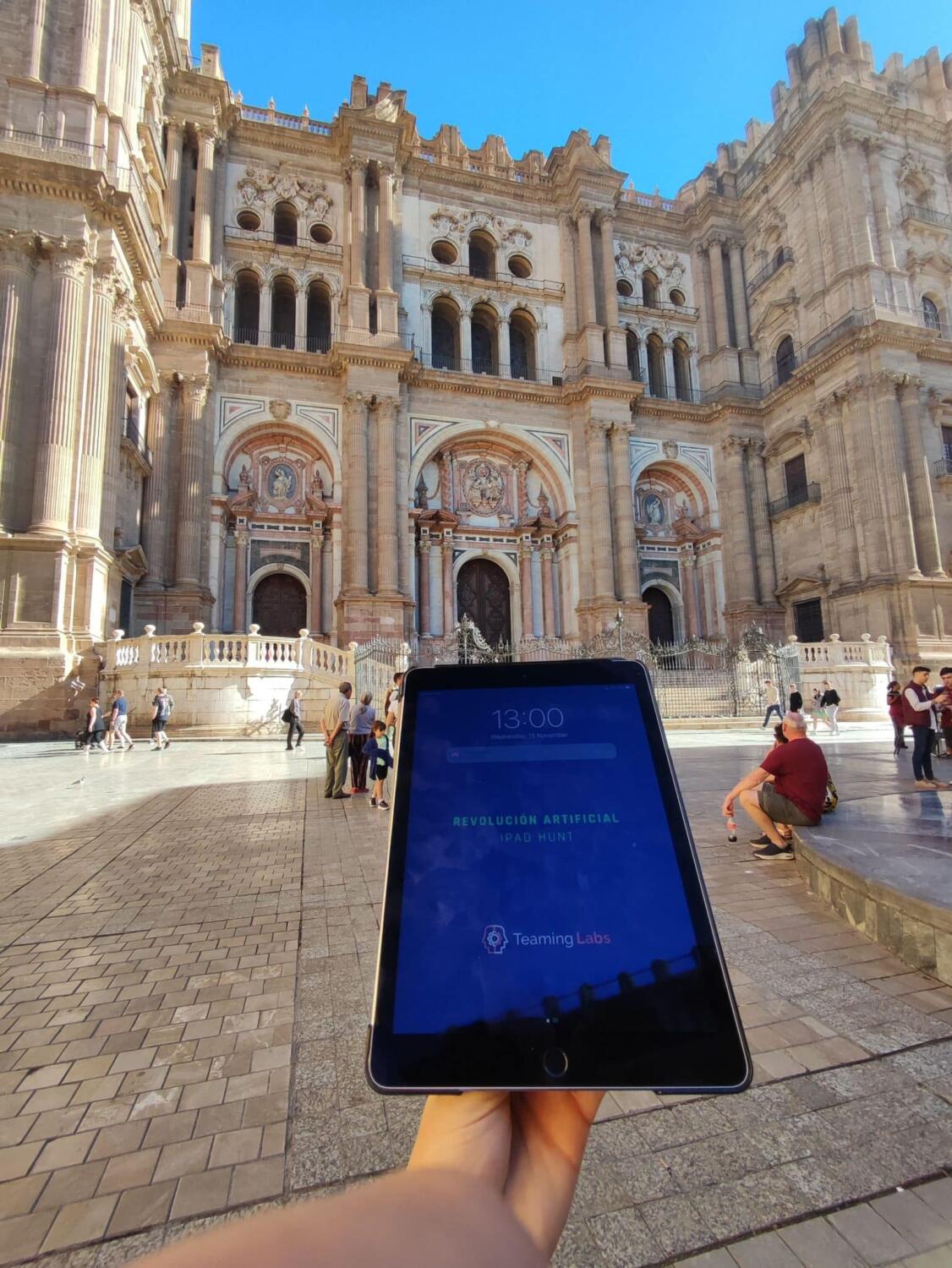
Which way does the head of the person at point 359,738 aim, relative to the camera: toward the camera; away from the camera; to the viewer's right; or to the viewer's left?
away from the camera

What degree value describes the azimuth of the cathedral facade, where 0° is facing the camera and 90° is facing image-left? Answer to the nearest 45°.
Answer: approximately 0°
